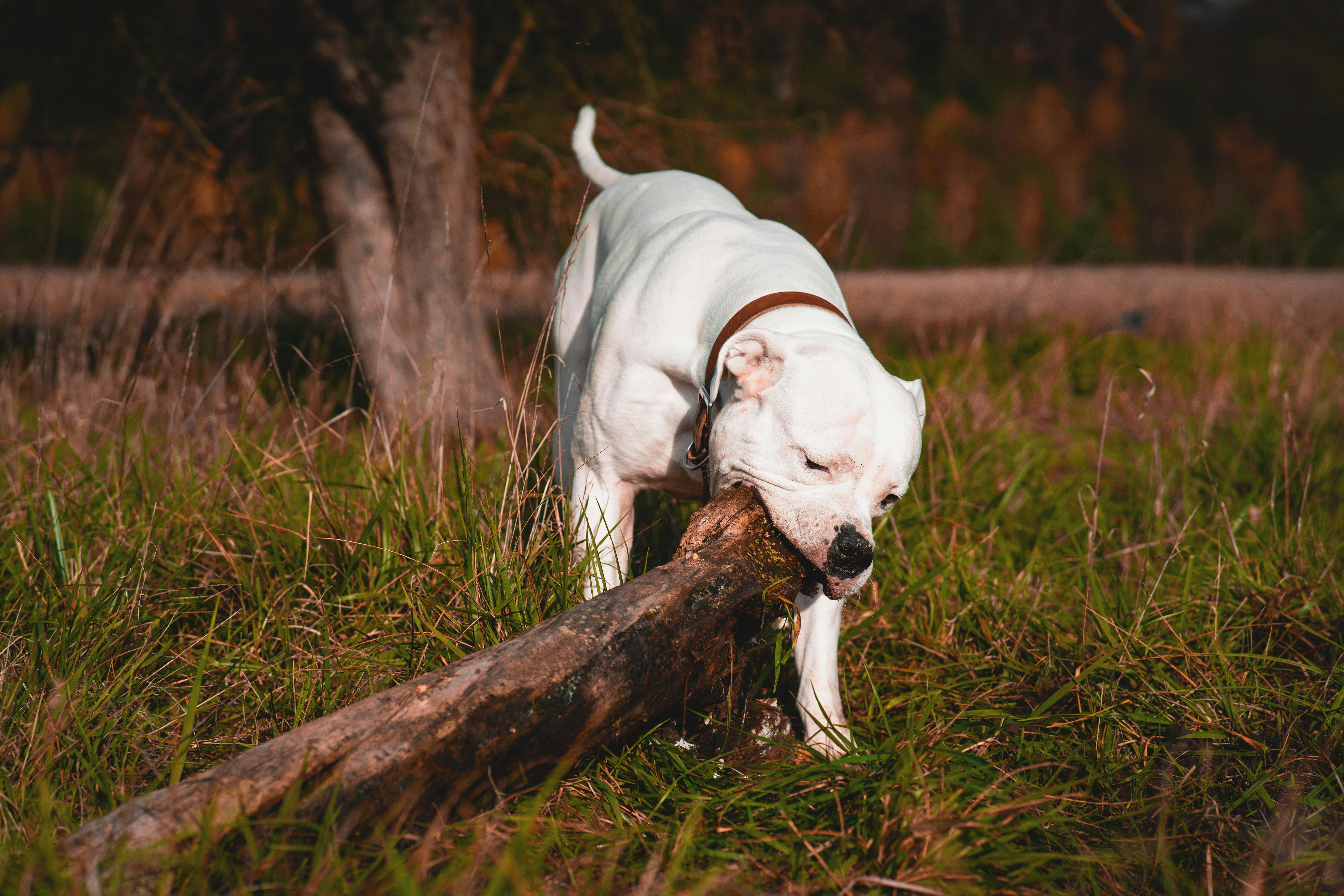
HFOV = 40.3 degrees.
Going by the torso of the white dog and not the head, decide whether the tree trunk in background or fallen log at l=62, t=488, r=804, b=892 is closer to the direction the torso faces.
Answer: the fallen log

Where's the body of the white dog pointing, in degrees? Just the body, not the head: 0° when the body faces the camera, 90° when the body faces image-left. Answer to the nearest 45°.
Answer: approximately 315°

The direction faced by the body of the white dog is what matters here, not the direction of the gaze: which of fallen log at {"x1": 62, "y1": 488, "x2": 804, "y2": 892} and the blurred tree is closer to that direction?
the fallen log

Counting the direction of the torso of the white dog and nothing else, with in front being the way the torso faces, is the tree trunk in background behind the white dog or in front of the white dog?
behind

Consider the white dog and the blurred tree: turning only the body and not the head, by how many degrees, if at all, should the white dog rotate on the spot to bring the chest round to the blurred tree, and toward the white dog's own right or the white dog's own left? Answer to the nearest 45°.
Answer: approximately 180°

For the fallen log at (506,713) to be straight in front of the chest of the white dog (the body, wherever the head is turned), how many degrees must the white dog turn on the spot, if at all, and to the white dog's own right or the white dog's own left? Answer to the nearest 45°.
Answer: approximately 45° to the white dog's own right
